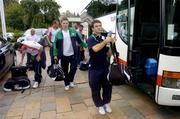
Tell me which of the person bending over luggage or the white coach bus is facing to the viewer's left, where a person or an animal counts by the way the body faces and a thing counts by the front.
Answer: the person bending over luggage

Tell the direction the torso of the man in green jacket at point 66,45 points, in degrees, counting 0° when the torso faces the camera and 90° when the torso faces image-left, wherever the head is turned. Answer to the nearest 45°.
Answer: approximately 0°

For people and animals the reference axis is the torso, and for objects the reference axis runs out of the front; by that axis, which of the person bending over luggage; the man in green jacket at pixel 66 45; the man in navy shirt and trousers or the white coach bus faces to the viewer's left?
the person bending over luggage

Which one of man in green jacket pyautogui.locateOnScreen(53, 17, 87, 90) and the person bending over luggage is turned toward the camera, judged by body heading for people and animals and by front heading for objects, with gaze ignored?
the man in green jacket

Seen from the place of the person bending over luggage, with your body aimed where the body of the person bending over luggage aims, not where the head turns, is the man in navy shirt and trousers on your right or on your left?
on your left

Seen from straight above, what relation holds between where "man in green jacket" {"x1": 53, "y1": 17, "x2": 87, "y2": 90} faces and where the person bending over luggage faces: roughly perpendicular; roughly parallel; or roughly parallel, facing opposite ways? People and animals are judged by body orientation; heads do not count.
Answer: roughly perpendicular

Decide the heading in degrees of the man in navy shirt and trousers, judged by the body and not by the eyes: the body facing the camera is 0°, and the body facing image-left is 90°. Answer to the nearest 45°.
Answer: approximately 315°

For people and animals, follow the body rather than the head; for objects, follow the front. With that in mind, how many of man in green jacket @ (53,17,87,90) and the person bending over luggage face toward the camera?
1

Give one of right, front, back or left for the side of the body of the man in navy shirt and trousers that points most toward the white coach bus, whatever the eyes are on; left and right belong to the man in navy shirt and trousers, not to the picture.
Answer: left

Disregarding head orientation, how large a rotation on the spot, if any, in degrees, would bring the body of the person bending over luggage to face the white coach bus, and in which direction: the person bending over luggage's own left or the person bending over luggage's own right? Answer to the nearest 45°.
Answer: approximately 135° to the person bending over luggage's own left

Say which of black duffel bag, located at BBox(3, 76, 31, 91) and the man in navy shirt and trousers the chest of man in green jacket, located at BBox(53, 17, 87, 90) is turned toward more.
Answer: the man in navy shirt and trousers

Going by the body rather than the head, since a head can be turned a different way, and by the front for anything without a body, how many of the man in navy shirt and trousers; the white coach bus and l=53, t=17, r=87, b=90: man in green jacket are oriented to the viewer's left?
0

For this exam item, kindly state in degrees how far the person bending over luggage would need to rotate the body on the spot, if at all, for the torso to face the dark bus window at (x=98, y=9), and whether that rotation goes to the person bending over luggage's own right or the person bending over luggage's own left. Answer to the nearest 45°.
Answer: approximately 135° to the person bending over luggage's own right

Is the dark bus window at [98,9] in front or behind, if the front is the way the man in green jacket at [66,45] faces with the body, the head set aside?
behind

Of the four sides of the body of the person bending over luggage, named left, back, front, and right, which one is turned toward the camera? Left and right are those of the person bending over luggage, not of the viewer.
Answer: left
